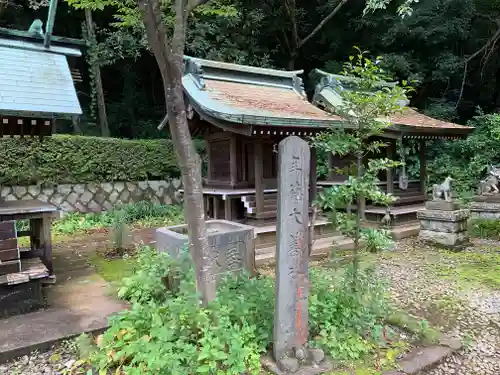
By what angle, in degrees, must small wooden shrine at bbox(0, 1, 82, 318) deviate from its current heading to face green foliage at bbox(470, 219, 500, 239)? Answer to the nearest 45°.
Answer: approximately 45° to its left

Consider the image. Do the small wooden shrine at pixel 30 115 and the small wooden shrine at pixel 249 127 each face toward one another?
no

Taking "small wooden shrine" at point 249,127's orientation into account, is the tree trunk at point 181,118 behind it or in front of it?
in front

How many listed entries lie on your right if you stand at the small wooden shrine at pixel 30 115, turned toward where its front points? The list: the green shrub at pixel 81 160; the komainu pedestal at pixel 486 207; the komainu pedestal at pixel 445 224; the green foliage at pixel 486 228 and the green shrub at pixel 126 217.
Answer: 0

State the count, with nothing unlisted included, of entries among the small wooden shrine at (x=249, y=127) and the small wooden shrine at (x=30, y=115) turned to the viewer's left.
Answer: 0

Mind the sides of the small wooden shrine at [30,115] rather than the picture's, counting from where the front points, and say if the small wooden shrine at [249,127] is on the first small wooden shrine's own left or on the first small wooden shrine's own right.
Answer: on the first small wooden shrine's own left

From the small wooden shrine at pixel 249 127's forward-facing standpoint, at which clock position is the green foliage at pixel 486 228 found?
The green foliage is roughly at 10 o'clock from the small wooden shrine.

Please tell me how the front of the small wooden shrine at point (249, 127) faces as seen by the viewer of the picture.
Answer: facing the viewer and to the right of the viewer

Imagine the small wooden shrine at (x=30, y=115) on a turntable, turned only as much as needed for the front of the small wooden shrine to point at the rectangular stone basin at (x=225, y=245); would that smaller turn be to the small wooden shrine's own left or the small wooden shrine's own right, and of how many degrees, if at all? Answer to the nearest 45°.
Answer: approximately 90° to the small wooden shrine's own left

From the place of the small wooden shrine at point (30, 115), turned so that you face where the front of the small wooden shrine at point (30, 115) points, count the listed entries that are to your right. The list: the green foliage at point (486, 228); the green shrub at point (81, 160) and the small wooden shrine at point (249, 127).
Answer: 0

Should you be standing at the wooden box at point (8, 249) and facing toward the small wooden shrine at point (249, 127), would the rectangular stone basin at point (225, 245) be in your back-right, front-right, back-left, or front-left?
front-right

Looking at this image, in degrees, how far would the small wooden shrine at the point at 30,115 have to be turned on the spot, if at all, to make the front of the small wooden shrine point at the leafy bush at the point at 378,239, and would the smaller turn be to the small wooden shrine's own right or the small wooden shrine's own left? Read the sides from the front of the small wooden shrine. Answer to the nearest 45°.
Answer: approximately 90° to the small wooden shrine's own left

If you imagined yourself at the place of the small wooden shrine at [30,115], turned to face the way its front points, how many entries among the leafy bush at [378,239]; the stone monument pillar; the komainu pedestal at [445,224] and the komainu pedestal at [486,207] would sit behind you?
0

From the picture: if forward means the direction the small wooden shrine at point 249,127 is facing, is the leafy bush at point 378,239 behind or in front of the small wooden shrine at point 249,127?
in front

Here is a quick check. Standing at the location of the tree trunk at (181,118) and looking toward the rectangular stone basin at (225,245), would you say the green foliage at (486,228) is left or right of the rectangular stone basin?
right

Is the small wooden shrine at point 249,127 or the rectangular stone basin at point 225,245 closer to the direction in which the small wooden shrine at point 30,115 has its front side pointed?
the rectangular stone basin

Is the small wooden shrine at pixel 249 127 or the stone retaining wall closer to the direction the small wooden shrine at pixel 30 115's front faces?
the small wooden shrine
